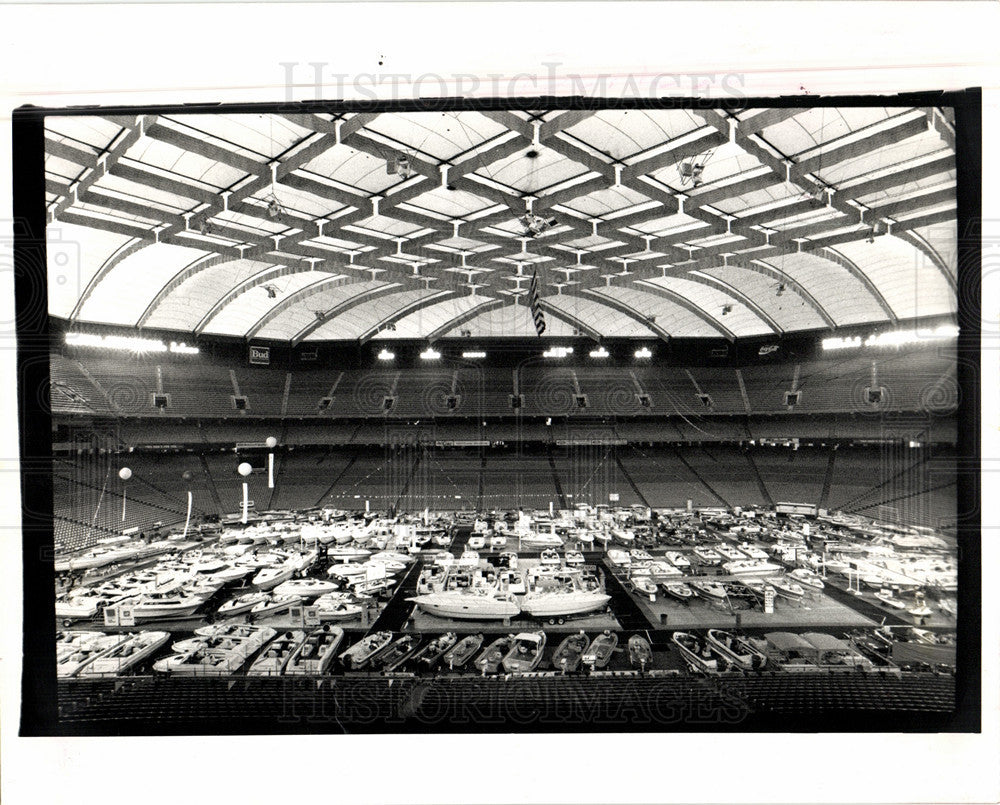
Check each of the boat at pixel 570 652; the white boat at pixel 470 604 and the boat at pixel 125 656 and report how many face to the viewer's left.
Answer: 1

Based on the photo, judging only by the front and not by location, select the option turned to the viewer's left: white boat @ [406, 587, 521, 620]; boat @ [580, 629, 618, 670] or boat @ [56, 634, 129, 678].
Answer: the white boat

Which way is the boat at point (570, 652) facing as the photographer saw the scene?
facing away from the viewer and to the right of the viewer

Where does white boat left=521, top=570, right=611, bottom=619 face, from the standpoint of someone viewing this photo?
facing to the right of the viewer

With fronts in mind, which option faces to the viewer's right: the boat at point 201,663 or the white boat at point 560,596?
the white boat

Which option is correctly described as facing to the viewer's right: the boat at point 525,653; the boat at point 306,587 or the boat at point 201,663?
the boat at point 306,587

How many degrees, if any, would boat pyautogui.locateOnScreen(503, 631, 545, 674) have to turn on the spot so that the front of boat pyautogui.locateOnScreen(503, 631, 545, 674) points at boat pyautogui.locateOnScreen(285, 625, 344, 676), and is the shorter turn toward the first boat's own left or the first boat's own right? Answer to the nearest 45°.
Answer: approximately 90° to the first boat's own left

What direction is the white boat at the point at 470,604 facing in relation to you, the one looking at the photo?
facing to the left of the viewer
